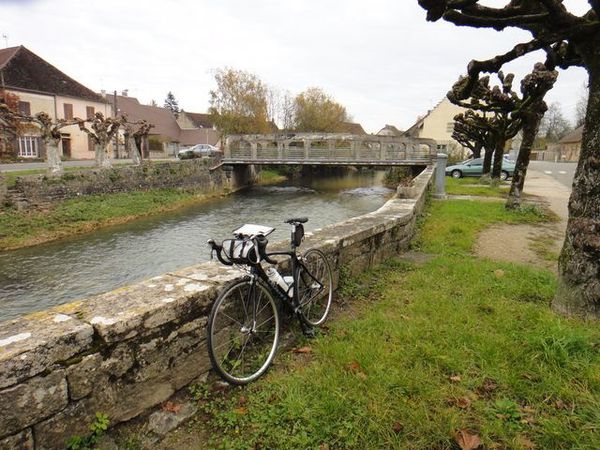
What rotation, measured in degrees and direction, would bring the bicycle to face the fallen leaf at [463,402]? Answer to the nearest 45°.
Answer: approximately 90° to its left

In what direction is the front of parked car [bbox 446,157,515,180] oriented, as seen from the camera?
facing to the left of the viewer

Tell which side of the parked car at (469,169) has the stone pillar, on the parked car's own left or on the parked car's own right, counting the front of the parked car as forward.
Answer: on the parked car's own left

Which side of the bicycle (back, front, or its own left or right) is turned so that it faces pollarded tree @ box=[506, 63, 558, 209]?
back

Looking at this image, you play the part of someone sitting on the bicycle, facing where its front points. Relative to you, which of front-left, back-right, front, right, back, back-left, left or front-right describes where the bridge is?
back-right

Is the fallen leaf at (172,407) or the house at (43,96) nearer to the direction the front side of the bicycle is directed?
the fallen leaf

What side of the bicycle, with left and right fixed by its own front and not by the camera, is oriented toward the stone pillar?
back

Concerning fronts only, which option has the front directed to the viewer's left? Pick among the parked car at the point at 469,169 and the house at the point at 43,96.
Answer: the parked car

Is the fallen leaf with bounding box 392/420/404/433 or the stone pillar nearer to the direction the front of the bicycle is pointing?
the fallen leaf

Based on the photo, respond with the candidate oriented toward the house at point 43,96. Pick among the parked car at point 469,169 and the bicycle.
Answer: the parked car

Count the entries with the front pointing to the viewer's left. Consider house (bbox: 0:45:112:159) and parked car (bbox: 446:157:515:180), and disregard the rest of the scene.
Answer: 1

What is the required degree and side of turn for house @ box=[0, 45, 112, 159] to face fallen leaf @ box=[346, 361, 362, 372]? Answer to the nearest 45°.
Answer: approximately 45° to its right
